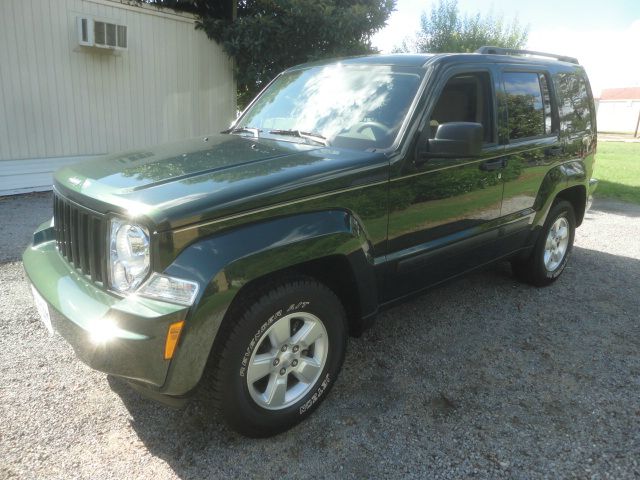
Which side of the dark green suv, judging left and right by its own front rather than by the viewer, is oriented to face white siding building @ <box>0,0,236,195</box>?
right

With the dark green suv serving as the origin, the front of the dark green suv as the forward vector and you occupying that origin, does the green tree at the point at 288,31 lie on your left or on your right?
on your right

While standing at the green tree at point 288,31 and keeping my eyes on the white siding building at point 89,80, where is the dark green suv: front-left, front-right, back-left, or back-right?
front-left

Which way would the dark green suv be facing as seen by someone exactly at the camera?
facing the viewer and to the left of the viewer
